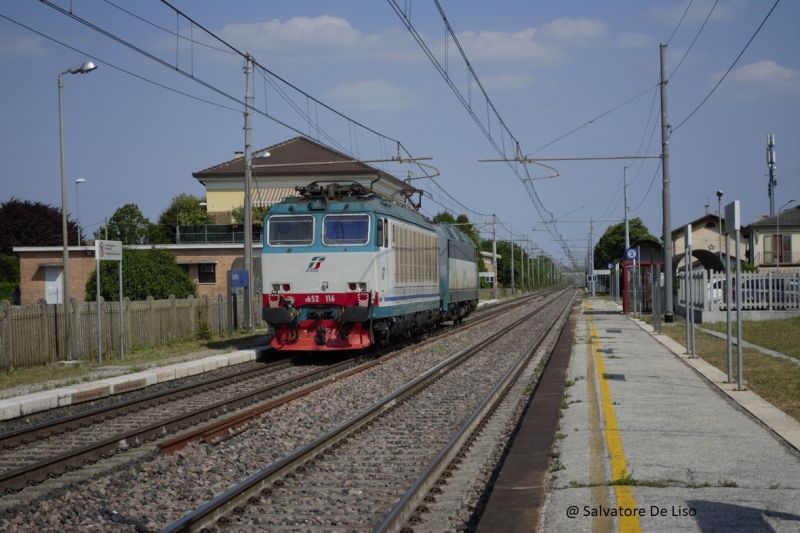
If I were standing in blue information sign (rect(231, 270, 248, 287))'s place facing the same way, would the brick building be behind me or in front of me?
behind

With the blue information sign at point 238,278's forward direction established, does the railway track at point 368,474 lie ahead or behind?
ahead

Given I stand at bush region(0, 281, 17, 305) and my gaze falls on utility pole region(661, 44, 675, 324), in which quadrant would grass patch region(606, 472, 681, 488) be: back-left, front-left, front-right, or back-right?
front-right

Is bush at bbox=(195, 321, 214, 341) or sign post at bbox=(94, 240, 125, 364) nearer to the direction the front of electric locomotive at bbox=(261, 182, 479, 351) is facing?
the sign post

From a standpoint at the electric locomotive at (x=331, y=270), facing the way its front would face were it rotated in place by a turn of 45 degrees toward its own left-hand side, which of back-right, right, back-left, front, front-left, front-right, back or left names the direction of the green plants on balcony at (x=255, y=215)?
back

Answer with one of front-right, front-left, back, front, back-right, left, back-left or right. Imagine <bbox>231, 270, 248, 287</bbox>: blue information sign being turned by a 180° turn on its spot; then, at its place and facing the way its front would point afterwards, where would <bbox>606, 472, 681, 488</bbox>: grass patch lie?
back

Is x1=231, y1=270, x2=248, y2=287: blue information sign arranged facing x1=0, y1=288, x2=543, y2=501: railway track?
yes

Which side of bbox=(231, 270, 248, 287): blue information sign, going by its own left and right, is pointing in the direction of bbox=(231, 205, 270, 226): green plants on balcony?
back

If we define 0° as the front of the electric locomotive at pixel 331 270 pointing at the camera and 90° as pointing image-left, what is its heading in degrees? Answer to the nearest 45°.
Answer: approximately 45°

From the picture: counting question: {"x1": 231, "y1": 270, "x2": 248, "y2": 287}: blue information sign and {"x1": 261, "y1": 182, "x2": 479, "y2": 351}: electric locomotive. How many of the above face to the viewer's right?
0

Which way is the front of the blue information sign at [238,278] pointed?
toward the camera
